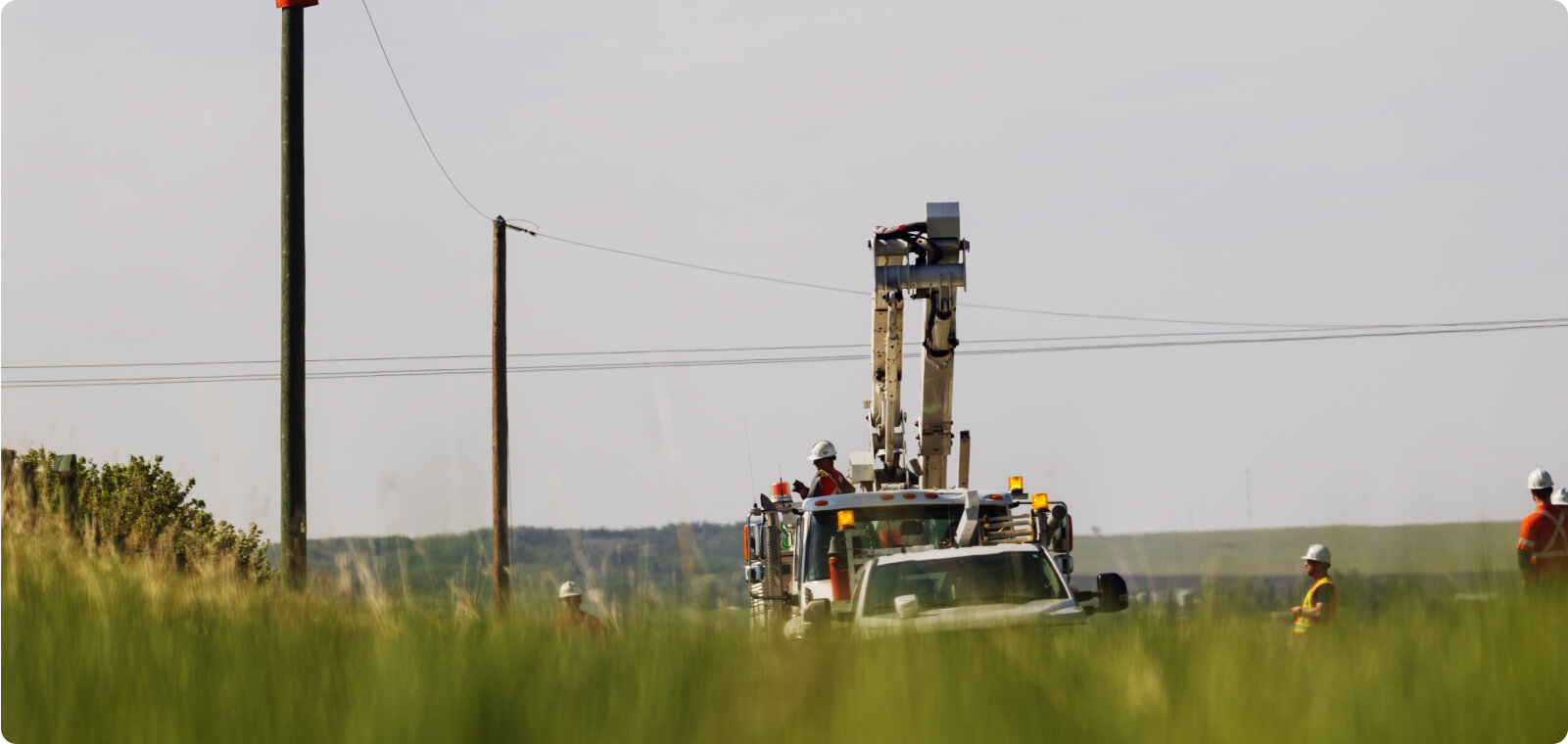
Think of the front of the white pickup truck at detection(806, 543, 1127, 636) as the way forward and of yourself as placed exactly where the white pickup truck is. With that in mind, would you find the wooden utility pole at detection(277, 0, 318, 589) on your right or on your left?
on your right

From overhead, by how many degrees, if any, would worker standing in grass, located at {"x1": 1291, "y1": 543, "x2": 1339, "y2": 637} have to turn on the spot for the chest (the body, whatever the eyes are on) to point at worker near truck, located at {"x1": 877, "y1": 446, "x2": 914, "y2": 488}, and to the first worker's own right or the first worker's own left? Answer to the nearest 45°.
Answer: approximately 45° to the first worker's own right

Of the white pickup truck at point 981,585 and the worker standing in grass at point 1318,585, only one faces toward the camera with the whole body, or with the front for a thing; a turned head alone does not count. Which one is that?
the white pickup truck

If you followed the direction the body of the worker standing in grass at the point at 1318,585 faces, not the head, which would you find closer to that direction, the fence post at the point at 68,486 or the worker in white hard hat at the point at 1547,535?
the fence post

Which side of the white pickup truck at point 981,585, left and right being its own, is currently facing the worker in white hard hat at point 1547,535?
left

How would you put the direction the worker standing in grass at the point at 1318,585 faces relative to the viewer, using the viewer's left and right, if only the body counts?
facing to the left of the viewer

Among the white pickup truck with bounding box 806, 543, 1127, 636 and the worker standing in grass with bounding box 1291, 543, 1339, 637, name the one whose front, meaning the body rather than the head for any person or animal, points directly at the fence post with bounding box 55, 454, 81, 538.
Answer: the worker standing in grass

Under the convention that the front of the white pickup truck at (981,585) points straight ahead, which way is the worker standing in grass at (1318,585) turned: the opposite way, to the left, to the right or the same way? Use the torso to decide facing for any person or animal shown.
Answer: to the right

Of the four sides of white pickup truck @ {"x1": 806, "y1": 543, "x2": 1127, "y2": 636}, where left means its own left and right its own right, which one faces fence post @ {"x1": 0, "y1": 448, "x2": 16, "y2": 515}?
right

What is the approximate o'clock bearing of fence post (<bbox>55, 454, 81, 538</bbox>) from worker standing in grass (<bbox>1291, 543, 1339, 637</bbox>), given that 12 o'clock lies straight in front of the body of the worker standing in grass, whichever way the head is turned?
The fence post is roughly at 12 o'clock from the worker standing in grass.

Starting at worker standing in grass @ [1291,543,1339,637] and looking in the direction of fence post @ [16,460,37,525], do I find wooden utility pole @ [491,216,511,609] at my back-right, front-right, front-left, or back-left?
front-right

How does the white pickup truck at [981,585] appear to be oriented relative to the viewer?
toward the camera

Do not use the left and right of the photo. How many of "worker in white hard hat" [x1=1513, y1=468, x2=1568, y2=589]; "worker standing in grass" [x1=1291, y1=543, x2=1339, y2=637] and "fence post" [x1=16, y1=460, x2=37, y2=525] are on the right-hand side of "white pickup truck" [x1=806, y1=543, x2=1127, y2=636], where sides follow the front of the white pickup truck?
1

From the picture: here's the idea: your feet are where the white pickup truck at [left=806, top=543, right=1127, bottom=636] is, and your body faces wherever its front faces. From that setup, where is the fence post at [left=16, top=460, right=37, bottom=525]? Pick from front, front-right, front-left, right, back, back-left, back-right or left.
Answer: right

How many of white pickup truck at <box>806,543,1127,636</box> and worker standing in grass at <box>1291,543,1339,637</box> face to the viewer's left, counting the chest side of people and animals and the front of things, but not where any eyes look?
1

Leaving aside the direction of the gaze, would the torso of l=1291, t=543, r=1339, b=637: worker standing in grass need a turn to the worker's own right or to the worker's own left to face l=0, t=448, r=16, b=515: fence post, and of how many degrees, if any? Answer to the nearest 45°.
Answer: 0° — they already face it
